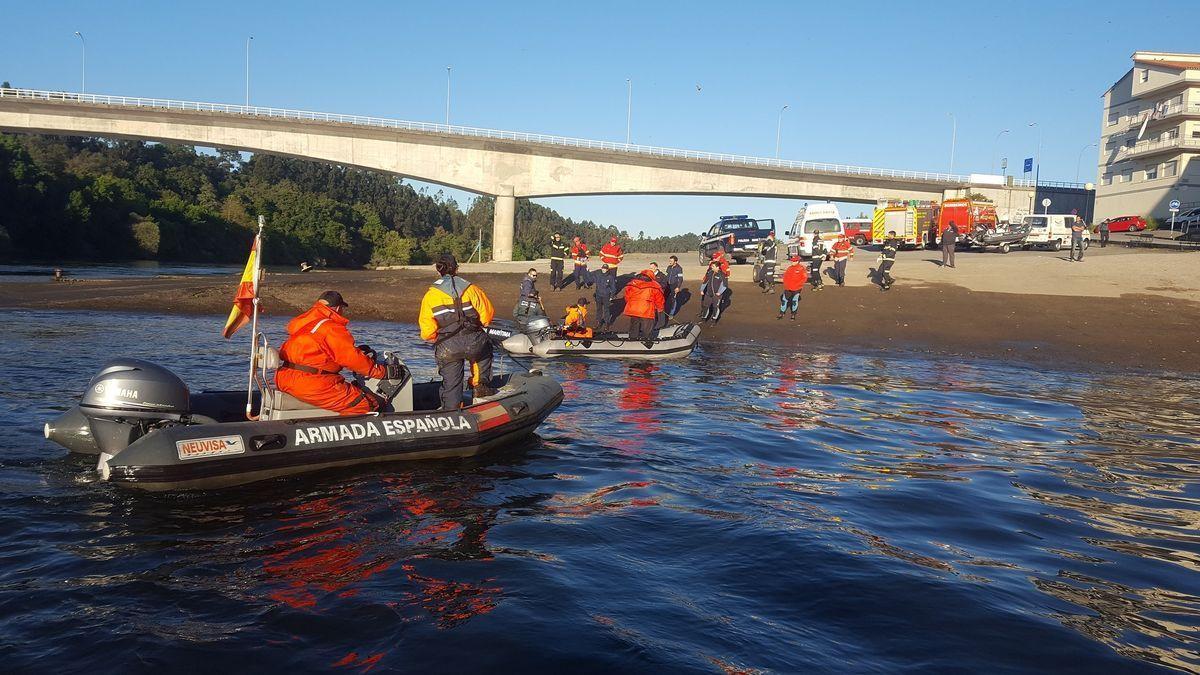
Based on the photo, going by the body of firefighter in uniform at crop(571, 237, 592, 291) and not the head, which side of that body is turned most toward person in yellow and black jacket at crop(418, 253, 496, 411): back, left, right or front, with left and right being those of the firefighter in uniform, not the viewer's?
front

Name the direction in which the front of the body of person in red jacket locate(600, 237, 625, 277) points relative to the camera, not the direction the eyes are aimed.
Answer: toward the camera

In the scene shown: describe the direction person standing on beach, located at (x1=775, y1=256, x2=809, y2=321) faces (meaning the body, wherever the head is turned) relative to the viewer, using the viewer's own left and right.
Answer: facing the viewer

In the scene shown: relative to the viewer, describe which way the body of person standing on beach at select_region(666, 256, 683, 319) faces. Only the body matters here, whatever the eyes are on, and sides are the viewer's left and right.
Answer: facing the viewer and to the left of the viewer

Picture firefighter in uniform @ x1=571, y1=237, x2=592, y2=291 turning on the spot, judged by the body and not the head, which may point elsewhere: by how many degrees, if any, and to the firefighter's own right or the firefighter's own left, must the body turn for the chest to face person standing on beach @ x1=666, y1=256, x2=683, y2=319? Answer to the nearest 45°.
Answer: approximately 45° to the firefighter's own left

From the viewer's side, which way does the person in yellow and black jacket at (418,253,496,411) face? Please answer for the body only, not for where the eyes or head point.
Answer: away from the camera

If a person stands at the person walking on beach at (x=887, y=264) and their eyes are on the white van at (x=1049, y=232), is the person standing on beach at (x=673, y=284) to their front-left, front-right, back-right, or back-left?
back-left

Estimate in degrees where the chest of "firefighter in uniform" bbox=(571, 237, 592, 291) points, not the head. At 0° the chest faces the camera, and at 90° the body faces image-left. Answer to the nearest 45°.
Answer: approximately 0°

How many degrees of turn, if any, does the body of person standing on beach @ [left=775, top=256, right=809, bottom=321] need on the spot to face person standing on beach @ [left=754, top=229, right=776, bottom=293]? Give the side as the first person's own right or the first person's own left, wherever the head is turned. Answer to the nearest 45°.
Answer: approximately 180°

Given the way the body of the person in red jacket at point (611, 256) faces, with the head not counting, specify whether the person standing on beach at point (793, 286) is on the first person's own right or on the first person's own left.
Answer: on the first person's own left

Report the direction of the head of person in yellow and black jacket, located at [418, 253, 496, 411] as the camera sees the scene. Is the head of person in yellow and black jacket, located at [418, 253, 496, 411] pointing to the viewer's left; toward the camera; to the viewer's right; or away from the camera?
away from the camera

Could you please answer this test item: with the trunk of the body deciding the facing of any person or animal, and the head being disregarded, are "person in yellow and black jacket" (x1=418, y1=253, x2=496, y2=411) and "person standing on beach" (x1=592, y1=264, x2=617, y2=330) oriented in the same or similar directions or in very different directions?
very different directions

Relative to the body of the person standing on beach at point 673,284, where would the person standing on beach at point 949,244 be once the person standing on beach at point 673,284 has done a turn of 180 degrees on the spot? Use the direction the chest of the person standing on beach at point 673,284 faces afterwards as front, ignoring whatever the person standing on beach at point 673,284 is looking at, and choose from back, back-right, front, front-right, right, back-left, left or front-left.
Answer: front
